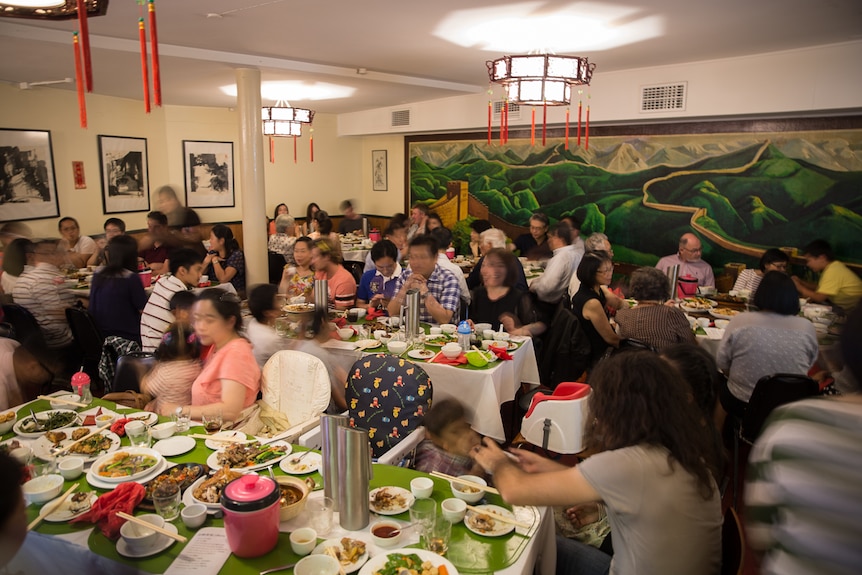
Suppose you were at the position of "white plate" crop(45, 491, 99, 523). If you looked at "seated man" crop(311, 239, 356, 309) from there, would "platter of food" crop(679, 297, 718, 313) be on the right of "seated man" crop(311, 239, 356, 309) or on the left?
right

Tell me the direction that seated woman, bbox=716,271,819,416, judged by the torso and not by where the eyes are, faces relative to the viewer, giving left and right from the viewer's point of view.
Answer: facing away from the viewer

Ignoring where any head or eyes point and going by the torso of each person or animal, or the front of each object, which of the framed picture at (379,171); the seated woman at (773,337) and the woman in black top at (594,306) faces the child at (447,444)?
the framed picture

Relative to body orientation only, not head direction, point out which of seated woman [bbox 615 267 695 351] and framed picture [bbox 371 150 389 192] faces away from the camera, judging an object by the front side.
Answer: the seated woman

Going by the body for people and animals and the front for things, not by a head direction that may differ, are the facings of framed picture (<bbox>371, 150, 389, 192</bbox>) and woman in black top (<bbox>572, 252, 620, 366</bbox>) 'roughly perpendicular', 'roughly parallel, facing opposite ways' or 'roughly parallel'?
roughly perpendicular

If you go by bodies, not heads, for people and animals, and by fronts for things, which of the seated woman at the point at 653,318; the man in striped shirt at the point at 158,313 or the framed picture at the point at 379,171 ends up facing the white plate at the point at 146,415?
the framed picture

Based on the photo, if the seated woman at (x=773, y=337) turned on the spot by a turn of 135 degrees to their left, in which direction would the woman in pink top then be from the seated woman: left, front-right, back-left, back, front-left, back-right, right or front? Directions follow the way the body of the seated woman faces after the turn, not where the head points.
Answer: front

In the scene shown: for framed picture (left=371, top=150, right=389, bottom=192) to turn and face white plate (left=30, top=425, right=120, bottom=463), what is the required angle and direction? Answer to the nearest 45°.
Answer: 0° — it already faces it

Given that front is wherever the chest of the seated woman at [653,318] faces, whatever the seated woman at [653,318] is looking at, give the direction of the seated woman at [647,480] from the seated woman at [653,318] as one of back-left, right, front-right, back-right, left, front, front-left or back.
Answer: back

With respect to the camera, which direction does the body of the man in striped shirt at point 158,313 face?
to the viewer's right

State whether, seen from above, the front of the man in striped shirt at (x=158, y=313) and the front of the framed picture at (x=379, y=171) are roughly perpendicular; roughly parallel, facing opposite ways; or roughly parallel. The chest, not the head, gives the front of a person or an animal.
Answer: roughly perpendicular
